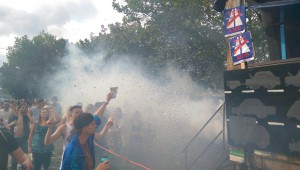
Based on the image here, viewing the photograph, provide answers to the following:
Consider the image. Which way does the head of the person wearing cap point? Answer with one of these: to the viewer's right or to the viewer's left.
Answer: to the viewer's right

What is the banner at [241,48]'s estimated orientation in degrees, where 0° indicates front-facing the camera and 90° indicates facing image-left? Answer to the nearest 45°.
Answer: approximately 0°

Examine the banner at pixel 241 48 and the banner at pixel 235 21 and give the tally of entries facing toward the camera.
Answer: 2

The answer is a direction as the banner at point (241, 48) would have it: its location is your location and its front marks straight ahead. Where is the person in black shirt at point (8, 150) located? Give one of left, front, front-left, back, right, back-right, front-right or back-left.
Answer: front-right

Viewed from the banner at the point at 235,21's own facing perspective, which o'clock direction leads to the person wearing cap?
The person wearing cap is roughly at 1 o'clock from the banner.

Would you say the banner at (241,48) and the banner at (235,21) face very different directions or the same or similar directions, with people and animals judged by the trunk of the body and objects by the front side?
same or similar directions

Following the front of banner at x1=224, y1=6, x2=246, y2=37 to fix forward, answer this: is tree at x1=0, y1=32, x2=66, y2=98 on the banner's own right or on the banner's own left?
on the banner's own right

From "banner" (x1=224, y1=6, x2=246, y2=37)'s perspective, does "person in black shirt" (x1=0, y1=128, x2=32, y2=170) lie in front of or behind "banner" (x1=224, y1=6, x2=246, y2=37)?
in front

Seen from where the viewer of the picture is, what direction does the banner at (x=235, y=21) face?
facing the viewer

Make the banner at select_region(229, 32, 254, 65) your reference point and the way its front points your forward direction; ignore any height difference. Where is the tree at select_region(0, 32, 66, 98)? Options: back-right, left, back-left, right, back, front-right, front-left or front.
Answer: back-right
